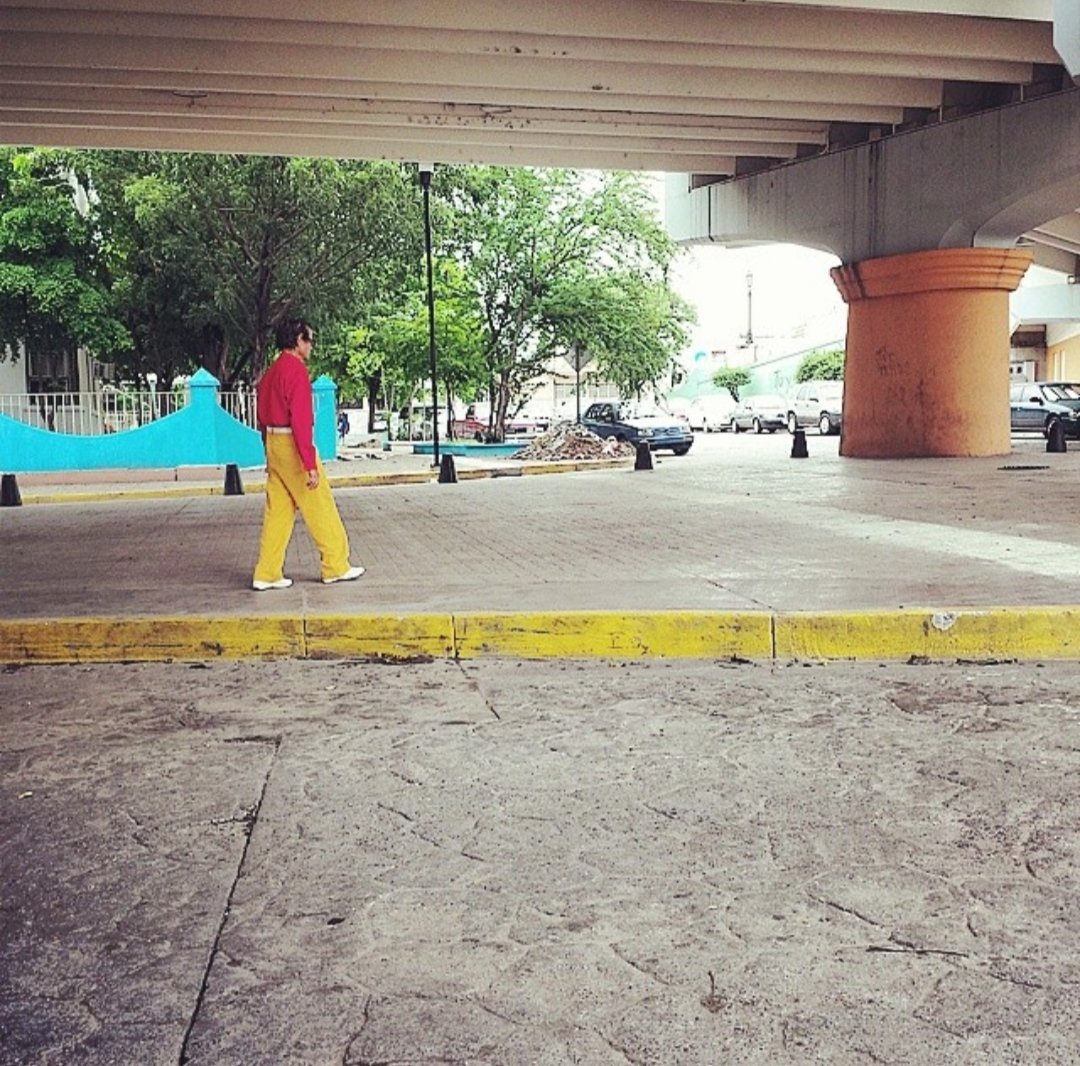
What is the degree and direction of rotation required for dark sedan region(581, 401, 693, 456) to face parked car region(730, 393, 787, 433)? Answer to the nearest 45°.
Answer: approximately 135° to its left

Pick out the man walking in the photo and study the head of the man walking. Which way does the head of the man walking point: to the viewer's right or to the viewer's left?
to the viewer's right

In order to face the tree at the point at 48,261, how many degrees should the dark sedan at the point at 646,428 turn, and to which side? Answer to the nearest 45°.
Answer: approximately 135° to its right

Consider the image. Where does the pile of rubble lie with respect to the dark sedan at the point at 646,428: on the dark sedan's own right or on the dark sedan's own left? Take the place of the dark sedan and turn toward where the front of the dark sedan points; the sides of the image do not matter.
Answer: on the dark sedan's own right

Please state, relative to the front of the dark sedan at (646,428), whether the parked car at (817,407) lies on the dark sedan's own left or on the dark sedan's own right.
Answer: on the dark sedan's own left
